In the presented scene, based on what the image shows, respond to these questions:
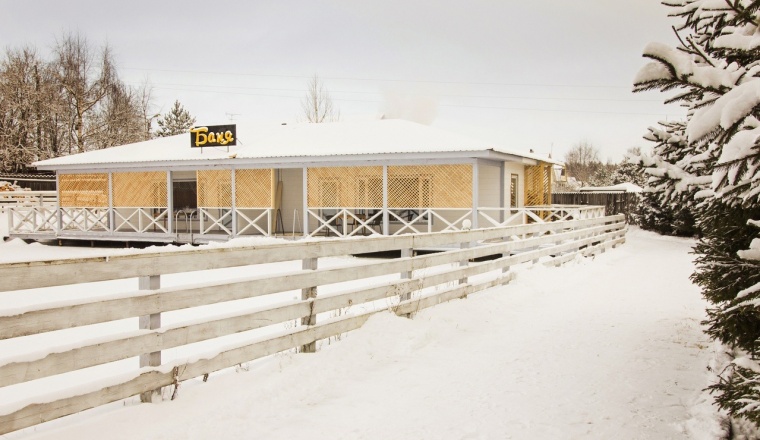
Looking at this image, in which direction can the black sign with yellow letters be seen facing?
toward the camera

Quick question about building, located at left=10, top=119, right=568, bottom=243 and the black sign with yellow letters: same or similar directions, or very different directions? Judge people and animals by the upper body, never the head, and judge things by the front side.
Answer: same or similar directions

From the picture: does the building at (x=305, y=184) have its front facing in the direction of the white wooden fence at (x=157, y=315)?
yes

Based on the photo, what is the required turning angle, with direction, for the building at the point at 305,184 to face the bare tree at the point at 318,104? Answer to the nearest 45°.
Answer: approximately 180°

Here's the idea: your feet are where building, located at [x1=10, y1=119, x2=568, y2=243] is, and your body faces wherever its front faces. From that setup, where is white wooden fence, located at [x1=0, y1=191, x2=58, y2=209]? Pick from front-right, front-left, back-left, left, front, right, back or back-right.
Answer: back-right

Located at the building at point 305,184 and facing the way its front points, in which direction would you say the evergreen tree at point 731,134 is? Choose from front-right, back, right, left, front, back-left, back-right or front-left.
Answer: front

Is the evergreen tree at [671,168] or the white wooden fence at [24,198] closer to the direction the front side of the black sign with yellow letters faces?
the evergreen tree

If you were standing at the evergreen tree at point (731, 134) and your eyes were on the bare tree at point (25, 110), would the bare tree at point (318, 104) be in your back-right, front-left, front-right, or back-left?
front-right

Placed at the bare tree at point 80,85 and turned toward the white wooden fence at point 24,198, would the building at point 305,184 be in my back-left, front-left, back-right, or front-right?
front-left

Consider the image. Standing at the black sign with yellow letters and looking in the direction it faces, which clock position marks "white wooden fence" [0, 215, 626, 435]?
The white wooden fence is roughly at 12 o'clock from the black sign with yellow letters.

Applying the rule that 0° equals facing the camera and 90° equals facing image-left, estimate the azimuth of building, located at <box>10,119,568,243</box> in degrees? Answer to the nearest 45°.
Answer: approximately 0°
